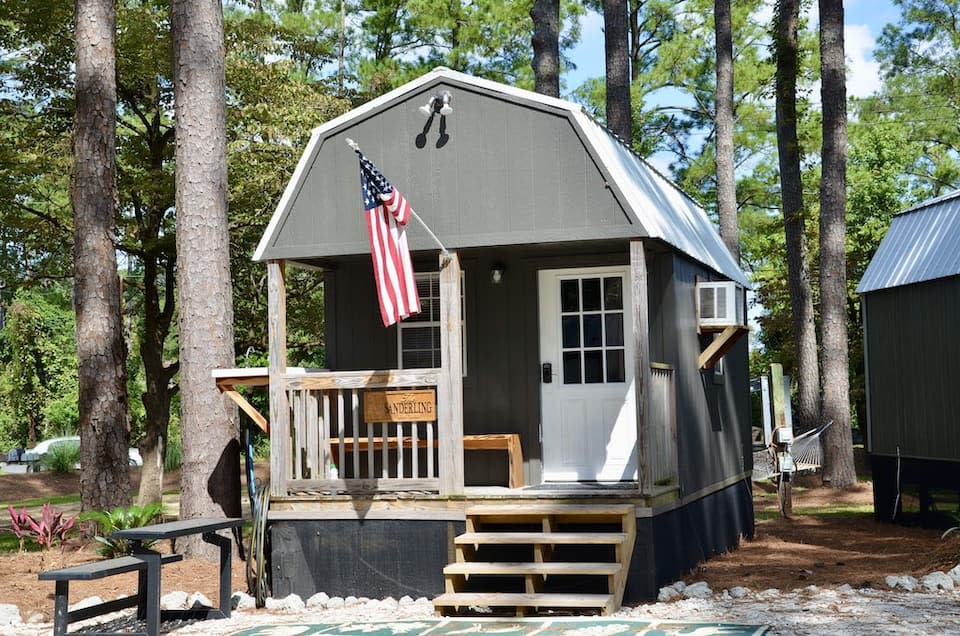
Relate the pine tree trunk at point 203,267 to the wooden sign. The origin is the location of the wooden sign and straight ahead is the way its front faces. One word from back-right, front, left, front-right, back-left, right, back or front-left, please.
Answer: back-right

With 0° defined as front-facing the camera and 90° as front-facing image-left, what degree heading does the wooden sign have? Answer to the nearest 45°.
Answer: approximately 0°

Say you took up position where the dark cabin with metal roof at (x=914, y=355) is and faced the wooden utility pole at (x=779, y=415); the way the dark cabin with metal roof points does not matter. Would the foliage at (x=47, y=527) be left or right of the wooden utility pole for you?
left

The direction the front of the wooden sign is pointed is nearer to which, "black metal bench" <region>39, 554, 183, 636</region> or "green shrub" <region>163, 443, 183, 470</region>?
the black metal bench

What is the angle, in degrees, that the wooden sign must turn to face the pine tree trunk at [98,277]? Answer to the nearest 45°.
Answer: approximately 135° to its right

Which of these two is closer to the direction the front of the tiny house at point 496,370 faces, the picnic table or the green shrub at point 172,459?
the picnic table

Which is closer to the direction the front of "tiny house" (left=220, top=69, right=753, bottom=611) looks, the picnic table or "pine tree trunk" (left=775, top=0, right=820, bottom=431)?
the picnic table

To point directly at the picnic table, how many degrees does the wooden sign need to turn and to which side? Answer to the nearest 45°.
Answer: approximately 45° to its right

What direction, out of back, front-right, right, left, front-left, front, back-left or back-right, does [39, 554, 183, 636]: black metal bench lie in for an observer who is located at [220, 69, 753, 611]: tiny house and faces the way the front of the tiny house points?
front-right

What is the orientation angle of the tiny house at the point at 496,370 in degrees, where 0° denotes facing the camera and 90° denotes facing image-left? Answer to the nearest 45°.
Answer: approximately 0°

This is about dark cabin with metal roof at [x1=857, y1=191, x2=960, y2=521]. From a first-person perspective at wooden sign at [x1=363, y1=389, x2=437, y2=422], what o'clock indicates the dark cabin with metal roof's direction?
The dark cabin with metal roof is roughly at 8 o'clock from the wooden sign.

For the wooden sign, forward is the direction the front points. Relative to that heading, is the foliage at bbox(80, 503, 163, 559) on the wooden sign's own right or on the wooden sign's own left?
on the wooden sign's own right

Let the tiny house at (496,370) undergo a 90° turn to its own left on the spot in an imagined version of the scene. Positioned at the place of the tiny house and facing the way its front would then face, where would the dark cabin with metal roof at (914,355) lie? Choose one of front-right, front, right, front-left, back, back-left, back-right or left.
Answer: front-left

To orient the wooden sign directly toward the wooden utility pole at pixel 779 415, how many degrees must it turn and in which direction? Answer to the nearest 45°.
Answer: approximately 135° to its left

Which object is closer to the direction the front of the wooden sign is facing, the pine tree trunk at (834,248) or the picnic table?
the picnic table
